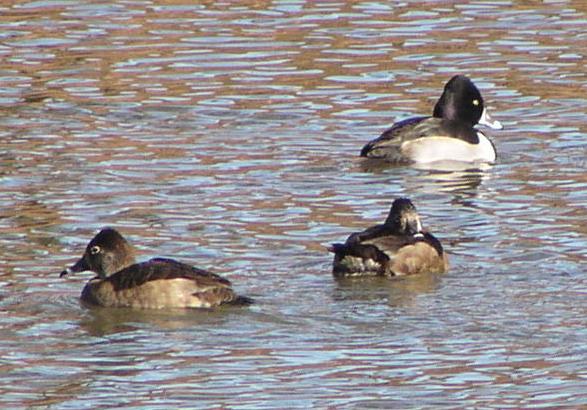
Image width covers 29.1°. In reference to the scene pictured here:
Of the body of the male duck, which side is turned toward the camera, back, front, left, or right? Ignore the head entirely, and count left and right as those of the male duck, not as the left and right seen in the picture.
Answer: right

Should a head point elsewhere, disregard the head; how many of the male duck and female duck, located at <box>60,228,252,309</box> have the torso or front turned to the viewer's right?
1

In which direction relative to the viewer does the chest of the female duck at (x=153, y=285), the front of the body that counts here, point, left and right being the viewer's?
facing to the left of the viewer

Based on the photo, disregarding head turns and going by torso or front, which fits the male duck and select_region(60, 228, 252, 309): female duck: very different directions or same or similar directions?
very different directions

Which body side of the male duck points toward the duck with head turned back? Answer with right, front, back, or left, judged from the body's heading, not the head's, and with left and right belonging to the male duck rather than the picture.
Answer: right

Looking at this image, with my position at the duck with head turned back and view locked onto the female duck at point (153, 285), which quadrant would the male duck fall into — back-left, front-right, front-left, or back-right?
back-right

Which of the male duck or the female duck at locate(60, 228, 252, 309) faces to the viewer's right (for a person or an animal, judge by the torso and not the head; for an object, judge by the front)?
the male duck

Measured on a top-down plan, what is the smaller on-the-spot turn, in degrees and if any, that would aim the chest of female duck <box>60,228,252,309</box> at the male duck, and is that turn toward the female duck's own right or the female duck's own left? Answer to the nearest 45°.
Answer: approximately 135° to the female duck's own right

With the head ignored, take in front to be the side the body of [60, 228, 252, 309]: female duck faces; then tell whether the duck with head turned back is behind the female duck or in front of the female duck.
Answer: behind

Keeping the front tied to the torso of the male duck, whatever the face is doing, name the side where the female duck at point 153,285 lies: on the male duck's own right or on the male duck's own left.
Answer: on the male duck's own right
